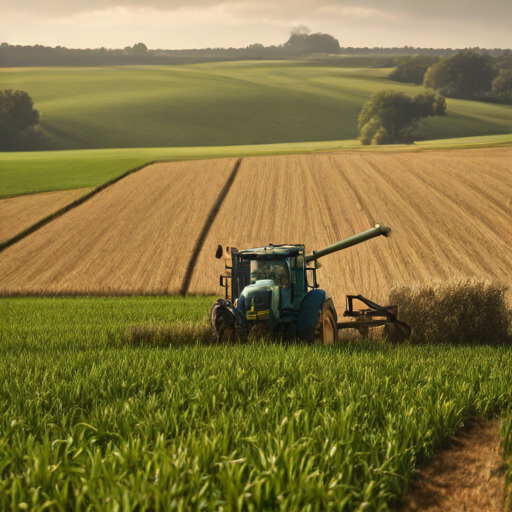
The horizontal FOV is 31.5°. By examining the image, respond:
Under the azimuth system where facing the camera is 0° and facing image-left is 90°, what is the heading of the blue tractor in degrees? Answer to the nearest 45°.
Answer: approximately 45°

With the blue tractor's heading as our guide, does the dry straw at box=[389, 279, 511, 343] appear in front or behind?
behind
